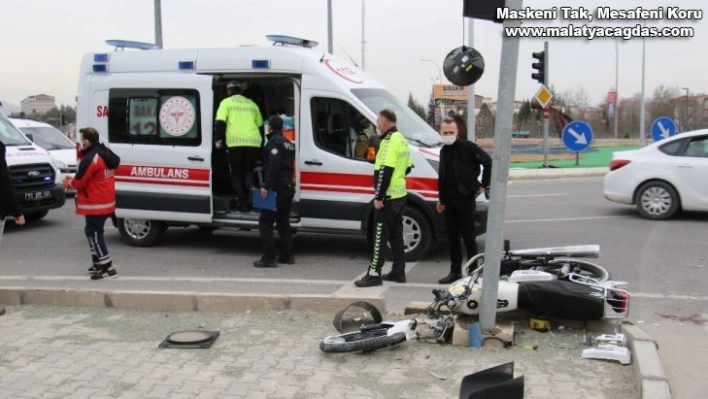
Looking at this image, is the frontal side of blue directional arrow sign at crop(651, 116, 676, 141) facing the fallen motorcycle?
yes

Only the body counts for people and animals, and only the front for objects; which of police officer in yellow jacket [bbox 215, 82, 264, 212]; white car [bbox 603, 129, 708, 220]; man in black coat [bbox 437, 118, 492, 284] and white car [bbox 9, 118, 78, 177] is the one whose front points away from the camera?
the police officer in yellow jacket

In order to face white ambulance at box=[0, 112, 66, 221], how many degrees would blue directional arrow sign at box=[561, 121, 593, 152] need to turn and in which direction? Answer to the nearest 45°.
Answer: approximately 45° to its right

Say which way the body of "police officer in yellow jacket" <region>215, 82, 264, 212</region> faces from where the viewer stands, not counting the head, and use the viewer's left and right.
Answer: facing away from the viewer
